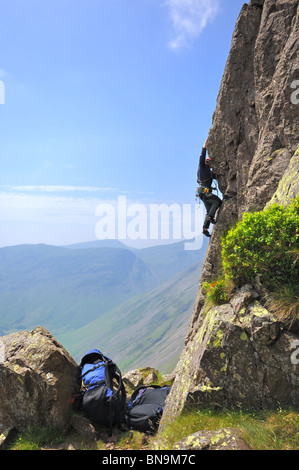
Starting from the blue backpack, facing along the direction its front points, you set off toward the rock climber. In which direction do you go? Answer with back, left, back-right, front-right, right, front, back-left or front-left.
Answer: back

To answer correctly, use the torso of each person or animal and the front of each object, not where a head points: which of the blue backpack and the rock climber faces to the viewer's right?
the rock climber

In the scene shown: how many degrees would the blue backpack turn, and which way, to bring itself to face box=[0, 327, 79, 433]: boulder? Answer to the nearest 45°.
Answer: approximately 45° to its right

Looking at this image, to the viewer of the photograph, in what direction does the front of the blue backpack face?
facing the viewer and to the left of the viewer

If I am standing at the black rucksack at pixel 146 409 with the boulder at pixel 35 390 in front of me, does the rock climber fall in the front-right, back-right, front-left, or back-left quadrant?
back-right

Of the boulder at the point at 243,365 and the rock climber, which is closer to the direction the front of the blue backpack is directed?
the boulder

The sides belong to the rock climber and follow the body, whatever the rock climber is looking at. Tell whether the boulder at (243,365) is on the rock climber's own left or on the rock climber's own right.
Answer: on the rock climber's own right

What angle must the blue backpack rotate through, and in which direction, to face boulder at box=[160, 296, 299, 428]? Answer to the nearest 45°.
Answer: approximately 90° to its left

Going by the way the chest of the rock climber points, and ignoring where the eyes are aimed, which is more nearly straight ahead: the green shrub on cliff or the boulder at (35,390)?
the green shrub on cliff

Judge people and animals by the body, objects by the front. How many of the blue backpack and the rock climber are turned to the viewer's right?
1

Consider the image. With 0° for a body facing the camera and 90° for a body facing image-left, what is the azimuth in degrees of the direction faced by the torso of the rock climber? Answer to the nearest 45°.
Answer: approximately 270°

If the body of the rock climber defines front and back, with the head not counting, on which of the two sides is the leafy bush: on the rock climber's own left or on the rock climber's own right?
on the rock climber's own right

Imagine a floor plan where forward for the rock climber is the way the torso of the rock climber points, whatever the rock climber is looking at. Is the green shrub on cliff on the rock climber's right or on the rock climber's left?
on the rock climber's right

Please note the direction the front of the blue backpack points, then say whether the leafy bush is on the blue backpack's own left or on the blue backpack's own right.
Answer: on the blue backpack's own left
